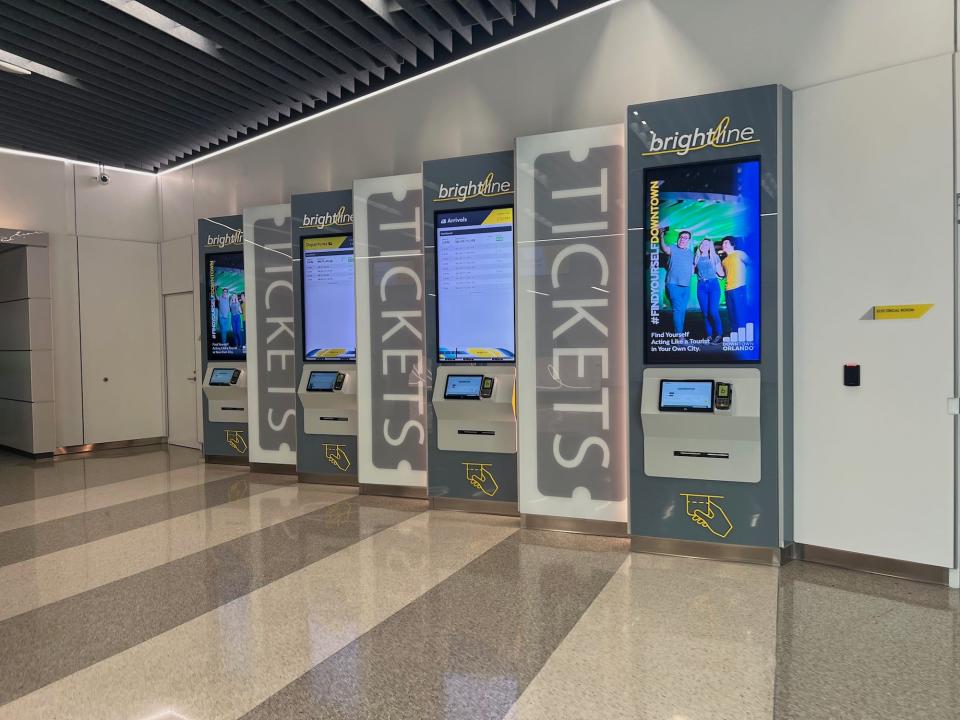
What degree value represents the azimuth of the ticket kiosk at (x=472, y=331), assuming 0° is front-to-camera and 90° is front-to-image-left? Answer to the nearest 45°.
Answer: approximately 45°

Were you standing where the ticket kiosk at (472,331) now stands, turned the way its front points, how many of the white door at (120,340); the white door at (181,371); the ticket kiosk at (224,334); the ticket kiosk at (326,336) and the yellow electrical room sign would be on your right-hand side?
4

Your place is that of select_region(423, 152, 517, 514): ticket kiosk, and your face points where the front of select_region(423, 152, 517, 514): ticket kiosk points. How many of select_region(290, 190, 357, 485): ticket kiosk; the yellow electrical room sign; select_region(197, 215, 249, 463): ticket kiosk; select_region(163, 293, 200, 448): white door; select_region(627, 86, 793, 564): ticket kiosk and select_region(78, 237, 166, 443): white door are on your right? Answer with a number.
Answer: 4

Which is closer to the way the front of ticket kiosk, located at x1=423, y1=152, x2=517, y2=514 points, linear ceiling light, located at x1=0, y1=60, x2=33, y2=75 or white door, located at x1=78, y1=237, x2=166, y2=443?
the linear ceiling light

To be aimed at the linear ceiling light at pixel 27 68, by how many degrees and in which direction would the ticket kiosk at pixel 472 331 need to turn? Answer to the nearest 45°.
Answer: approximately 45° to its right

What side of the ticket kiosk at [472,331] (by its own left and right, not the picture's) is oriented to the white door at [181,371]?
right

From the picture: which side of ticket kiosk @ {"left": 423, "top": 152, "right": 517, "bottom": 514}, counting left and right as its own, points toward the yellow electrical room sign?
left

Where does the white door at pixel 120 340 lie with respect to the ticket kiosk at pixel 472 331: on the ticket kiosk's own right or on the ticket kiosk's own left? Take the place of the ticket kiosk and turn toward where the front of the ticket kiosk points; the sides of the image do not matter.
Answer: on the ticket kiosk's own right

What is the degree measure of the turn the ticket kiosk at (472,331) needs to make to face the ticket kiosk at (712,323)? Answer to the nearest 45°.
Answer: approximately 90° to its left

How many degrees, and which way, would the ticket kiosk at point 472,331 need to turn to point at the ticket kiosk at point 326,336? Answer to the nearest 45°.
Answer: approximately 90° to its right

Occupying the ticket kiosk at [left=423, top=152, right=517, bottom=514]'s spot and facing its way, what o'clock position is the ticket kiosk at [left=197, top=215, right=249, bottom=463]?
the ticket kiosk at [left=197, top=215, right=249, bottom=463] is roughly at 3 o'clock from the ticket kiosk at [left=423, top=152, right=517, bottom=514].
